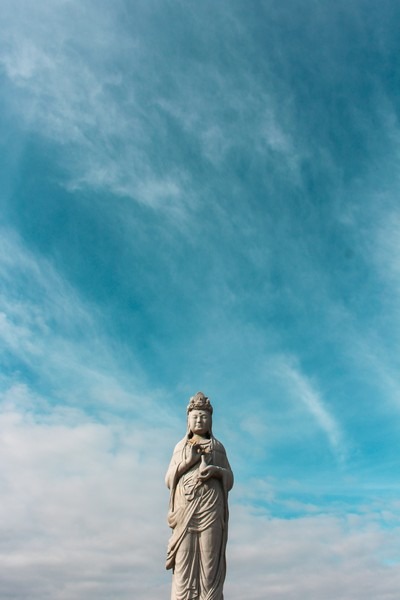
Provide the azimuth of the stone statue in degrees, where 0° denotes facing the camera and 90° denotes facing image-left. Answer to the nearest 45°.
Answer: approximately 0°
